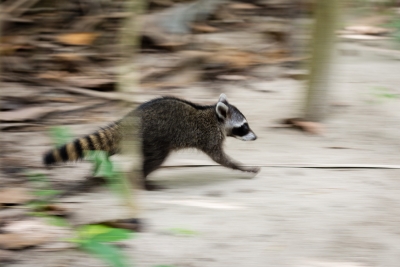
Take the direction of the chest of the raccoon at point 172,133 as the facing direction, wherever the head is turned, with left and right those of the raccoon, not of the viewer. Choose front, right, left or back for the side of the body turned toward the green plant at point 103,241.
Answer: right

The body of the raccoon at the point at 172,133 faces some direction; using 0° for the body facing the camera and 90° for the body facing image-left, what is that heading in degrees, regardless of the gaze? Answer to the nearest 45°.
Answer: approximately 270°

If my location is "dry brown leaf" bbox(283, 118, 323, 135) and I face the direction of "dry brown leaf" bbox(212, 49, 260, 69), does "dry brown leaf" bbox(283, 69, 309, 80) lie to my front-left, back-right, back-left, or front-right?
front-right

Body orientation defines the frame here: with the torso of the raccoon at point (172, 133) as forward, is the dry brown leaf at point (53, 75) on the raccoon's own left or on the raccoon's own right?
on the raccoon's own left

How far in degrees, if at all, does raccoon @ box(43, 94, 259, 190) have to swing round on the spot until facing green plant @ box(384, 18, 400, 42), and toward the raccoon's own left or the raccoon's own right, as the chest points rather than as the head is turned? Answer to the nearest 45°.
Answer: approximately 45° to the raccoon's own left

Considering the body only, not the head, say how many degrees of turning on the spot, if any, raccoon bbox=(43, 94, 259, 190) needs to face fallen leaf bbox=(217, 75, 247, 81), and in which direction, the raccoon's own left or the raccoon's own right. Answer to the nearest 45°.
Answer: approximately 90° to the raccoon's own left

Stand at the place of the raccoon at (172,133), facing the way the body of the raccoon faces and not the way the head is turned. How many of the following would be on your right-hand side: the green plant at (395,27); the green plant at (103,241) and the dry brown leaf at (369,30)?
1

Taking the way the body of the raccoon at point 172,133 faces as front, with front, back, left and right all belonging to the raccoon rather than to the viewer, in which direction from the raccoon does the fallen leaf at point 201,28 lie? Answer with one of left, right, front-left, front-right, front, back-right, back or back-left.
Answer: left

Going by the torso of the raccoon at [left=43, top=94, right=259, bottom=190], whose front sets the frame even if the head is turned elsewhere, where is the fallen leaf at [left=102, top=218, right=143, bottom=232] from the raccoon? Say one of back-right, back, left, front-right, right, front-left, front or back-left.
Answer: right

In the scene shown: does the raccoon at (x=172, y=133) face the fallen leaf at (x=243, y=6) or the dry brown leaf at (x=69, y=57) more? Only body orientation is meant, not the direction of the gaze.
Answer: the fallen leaf

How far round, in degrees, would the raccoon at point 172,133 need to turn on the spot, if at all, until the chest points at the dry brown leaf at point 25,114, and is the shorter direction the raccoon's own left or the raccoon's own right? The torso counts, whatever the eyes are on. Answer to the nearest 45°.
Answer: approximately 135° to the raccoon's own left

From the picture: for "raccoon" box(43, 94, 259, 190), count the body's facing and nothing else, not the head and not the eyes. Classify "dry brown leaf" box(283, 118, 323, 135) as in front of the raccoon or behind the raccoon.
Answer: in front

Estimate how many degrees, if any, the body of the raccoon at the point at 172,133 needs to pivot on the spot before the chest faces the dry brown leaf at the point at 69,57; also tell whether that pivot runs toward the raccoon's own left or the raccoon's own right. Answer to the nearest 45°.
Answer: approximately 90° to the raccoon's own left

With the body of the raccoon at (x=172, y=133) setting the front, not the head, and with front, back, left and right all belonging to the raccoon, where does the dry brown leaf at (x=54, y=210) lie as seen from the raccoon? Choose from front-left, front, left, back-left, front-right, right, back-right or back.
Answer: back-right
